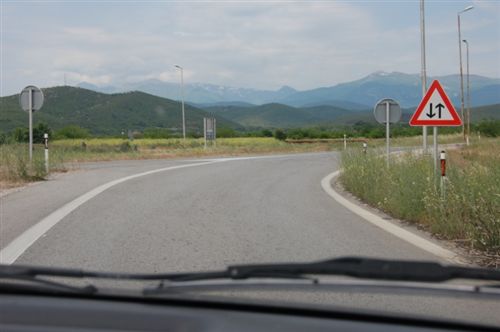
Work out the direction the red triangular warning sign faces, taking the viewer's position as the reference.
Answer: facing the viewer
